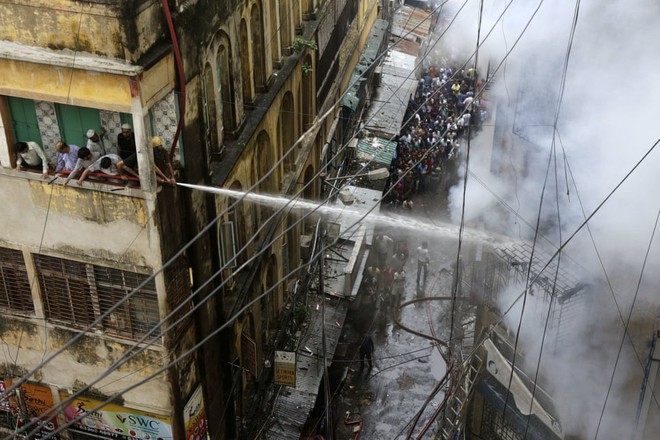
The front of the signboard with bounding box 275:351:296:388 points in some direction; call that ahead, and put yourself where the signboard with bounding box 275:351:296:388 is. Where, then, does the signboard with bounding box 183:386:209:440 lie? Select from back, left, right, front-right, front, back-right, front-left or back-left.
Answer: front-right

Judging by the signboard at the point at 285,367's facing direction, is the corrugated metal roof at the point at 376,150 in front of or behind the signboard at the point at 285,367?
behind

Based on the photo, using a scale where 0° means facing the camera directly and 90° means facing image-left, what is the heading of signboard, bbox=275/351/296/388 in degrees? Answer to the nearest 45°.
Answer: approximately 0°

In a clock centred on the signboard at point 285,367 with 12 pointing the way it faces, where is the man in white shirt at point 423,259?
The man in white shirt is roughly at 7 o'clock from the signboard.

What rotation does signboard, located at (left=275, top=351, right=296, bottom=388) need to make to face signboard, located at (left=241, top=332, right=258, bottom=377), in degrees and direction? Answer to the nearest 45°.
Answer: approximately 45° to its right

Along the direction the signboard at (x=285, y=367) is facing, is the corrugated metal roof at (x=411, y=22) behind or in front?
behind

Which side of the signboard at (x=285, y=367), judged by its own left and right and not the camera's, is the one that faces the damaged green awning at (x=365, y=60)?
back
